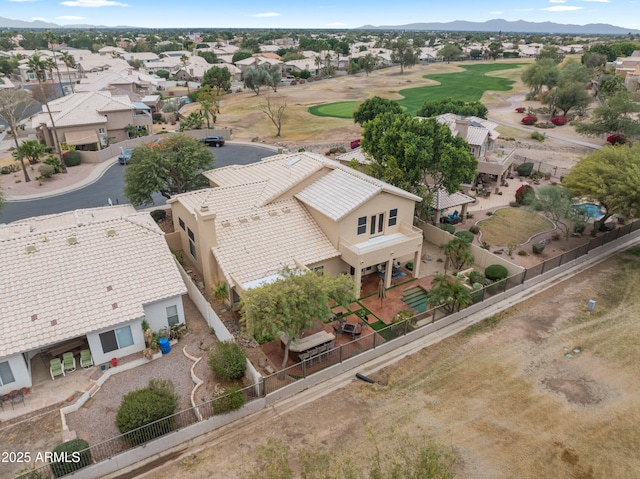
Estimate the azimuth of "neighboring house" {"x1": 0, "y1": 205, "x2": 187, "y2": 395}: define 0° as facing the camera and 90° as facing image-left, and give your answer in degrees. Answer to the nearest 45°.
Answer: approximately 135°

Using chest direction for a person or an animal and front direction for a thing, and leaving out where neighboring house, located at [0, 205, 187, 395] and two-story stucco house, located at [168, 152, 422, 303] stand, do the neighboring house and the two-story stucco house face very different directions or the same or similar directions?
same or similar directions

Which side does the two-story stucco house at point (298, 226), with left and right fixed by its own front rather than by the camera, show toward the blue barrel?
left

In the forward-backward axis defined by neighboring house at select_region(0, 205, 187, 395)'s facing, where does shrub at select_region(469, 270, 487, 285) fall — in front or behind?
behind

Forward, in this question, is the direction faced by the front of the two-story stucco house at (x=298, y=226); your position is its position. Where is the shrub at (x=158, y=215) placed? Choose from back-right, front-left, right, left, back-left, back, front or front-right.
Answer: front

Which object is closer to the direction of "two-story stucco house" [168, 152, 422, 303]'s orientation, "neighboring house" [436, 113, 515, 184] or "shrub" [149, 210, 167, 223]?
the shrub

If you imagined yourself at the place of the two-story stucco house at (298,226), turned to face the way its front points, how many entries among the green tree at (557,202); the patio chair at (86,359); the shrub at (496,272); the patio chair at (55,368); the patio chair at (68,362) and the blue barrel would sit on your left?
4

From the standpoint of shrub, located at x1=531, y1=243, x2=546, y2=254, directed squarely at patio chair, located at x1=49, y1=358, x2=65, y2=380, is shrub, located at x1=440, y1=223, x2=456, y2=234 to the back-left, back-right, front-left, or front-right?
front-right

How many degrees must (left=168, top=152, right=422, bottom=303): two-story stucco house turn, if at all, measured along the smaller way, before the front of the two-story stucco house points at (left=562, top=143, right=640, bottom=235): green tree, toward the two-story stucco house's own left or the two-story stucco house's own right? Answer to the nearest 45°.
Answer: approximately 135° to the two-story stucco house's own right

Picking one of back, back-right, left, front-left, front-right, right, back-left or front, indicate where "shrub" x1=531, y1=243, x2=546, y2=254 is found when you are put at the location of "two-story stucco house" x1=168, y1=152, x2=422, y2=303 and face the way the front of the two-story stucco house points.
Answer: back-right

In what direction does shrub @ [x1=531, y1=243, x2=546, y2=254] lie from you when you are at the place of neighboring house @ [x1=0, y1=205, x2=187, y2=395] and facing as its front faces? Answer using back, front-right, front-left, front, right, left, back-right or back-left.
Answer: back-right

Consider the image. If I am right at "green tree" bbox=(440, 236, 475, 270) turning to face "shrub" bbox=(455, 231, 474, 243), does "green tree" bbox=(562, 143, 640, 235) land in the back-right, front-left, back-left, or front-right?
front-right

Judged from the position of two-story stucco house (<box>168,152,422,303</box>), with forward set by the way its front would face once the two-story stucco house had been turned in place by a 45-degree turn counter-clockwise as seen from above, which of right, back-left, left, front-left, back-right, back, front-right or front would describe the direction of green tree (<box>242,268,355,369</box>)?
left

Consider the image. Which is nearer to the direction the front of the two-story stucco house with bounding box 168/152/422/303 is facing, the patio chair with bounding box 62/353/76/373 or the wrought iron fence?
the patio chair

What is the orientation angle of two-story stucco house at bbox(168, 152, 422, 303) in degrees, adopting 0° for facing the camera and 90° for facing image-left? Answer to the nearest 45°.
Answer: approximately 135°

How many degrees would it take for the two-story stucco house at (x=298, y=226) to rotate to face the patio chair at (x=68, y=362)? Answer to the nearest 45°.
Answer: approximately 90° to its left

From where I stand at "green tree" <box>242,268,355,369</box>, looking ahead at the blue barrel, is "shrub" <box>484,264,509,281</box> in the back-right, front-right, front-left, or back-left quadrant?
back-right
